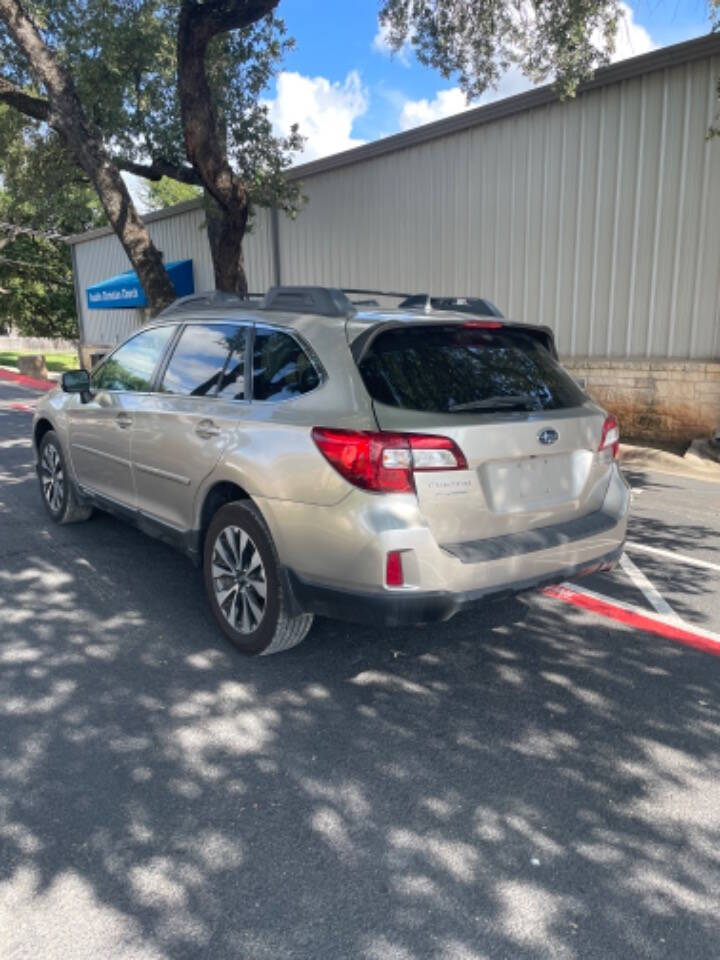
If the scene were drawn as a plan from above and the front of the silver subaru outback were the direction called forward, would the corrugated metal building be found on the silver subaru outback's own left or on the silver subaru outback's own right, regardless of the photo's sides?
on the silver subaru outback's own right

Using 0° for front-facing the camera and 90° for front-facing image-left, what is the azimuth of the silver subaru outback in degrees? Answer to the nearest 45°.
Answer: approximately 135°

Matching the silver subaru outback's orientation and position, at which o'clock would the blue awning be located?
The blue awning is roughly at 1 o'clock from the silver subaru outback.

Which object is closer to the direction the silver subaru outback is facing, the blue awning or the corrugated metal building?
the blue awning
